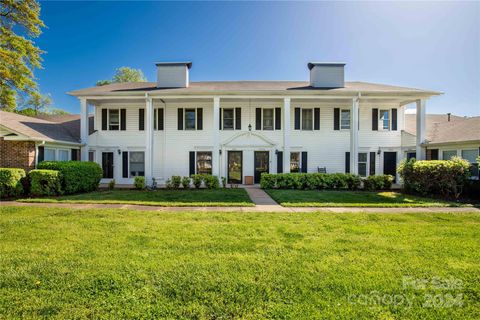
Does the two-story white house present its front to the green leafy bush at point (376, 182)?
no

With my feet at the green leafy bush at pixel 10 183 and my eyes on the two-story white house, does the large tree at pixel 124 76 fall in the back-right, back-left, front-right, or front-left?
front-left

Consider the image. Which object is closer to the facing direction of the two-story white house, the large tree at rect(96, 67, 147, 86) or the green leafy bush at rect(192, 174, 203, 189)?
the green leafy bush

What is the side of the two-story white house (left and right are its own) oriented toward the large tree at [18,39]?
right

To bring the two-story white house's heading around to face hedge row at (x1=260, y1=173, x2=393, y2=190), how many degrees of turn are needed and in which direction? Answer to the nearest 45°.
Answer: approximately 45° to its left

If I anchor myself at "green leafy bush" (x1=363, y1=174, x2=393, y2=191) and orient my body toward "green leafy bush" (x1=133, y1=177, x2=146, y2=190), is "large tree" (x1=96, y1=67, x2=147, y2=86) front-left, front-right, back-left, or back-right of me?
front-right

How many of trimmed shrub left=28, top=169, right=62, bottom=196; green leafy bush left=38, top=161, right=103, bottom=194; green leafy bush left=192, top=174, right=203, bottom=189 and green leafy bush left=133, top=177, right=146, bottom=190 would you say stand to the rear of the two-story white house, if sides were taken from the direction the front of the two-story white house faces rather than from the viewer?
0

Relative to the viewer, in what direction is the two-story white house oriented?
toward the camera

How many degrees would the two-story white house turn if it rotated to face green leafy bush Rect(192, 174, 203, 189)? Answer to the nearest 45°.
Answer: approximately 45° to its right

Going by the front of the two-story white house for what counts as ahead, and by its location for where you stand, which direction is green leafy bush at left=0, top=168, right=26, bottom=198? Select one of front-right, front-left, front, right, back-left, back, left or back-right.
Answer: front-right

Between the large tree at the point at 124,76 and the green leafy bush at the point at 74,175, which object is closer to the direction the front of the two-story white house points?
the green leafy bush

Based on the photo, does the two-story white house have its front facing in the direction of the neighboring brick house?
no

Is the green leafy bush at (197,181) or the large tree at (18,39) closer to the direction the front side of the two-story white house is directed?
the green leafy bush
